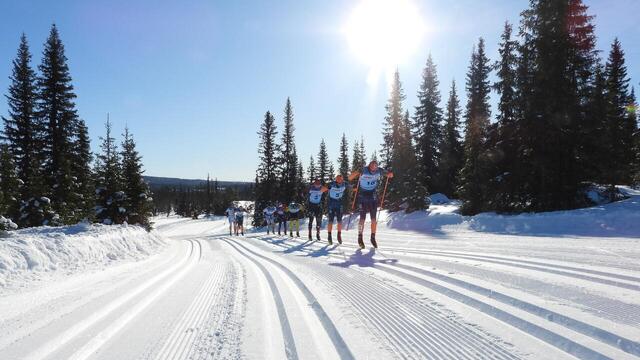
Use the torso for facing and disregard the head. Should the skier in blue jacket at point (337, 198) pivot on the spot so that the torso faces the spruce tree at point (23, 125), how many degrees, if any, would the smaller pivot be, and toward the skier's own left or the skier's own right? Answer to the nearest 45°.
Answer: approximately 135° to the skier's own right

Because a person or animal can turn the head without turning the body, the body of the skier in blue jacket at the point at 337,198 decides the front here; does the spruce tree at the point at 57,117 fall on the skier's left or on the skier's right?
on the skier's right

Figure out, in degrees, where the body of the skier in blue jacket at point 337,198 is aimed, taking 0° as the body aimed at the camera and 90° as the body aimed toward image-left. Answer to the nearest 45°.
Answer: approximately 0°

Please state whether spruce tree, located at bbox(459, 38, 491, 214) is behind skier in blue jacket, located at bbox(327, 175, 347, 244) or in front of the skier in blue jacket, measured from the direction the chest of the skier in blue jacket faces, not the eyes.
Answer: behind

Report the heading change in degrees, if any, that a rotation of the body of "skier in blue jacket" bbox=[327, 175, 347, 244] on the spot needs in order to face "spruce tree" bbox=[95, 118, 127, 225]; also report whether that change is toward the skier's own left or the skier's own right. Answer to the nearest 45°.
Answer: approximately 135° to the skier's own right

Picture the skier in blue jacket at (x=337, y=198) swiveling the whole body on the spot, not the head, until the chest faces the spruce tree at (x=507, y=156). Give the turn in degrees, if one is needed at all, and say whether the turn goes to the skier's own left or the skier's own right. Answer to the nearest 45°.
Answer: approximately 135° to the skier's own left

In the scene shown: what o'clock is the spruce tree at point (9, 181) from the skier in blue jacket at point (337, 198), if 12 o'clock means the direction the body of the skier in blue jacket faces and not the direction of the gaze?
The spruce tree is roughly at 4 o'clock from the skier in blue jacket.

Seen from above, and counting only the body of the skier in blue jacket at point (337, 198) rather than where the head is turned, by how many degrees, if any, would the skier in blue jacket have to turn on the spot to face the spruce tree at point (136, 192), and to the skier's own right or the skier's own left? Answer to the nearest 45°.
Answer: approximately 135° to the skier's own right
